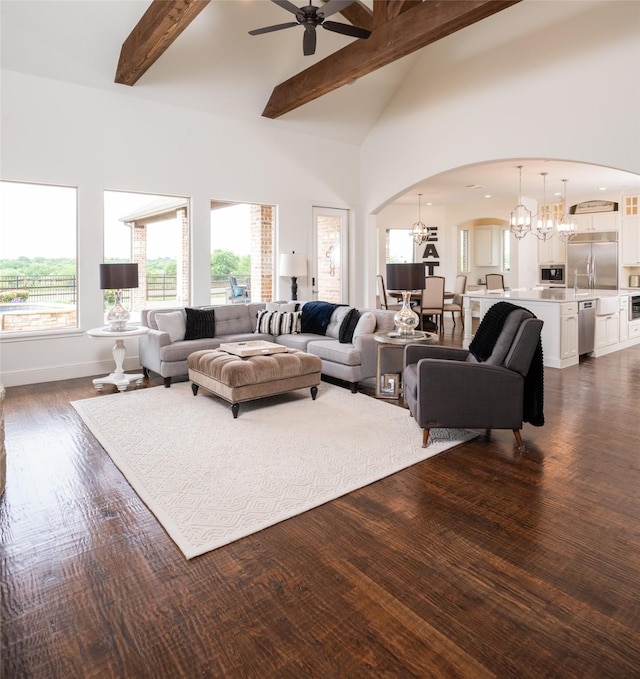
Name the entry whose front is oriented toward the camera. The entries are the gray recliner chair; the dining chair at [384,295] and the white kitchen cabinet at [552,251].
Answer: the white kitchen cabinet

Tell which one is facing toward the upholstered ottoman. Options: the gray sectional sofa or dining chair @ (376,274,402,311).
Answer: the gray sectional sofa

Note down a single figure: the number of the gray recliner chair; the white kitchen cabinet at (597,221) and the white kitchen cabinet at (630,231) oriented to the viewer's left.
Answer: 1

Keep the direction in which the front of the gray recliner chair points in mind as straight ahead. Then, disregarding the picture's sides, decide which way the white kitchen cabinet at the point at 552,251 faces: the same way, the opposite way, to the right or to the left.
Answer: to the left

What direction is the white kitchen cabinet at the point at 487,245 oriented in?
toward the camera

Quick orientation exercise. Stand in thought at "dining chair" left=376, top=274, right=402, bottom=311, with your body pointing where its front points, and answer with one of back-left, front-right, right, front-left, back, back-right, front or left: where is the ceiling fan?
right

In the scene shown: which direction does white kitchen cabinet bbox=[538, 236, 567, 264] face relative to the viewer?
toward the camera

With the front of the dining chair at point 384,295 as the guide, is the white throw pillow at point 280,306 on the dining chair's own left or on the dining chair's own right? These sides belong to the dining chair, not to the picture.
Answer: on the dining chair's own right

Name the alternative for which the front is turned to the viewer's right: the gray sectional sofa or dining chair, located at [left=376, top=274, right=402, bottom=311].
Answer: the dining chair

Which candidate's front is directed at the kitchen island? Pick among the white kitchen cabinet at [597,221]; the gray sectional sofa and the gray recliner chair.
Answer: the white kitchen cabinet

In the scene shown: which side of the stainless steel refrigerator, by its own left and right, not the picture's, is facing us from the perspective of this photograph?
front

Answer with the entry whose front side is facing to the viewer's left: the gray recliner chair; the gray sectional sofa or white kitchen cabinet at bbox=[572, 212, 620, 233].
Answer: the gray recliner chair

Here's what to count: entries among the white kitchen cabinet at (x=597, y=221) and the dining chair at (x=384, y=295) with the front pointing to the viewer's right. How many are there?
1
